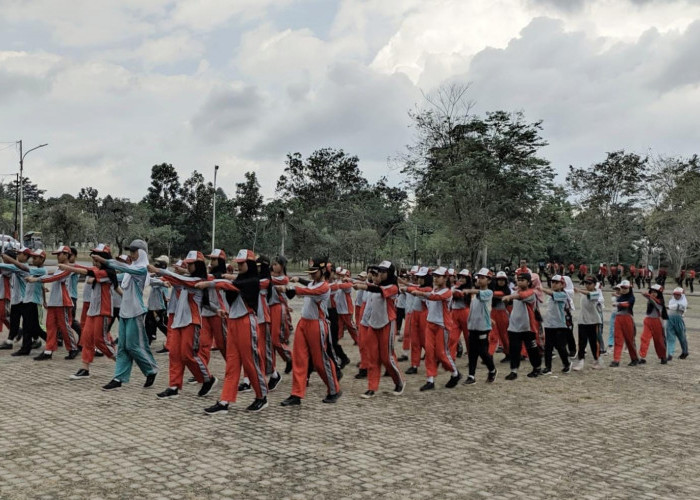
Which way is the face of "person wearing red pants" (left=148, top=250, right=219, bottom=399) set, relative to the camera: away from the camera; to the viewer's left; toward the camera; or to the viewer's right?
to the viewer's left

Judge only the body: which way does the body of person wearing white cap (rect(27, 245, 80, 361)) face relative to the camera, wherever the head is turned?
to the viewer's left

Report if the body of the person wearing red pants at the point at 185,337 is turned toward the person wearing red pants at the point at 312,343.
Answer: no

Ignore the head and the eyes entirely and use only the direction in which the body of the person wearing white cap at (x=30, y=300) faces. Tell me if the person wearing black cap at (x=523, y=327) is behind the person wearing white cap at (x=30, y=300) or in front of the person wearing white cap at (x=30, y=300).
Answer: behind

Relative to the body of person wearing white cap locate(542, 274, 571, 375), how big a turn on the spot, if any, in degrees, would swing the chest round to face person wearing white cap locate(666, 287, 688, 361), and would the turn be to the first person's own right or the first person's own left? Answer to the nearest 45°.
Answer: approximately 180°

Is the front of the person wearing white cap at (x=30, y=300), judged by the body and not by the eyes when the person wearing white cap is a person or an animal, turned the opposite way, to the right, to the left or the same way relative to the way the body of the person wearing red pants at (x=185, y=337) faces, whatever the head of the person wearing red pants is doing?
the same way

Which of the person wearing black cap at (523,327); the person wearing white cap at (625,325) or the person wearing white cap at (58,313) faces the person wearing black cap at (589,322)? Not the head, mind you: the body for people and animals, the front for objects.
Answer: the person wearing white cap at (625,325)

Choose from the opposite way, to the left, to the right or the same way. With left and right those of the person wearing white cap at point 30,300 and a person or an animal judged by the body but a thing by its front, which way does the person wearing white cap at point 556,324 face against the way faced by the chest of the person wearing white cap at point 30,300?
the same way

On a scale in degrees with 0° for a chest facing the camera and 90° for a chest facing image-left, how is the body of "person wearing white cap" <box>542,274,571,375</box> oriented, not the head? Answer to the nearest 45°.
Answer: approximately 45°

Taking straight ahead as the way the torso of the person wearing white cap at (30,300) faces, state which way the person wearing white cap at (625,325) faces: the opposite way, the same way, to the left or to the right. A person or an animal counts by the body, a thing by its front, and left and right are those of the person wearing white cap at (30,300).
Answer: the same way

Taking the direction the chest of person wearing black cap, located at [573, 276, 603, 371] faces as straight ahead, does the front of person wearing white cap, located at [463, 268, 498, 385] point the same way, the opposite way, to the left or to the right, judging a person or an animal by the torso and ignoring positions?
the same way

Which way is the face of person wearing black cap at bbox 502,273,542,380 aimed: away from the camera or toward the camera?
toward the camera

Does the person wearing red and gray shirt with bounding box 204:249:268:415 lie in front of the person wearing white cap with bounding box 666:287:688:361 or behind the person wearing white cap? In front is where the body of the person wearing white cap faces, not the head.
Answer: in front

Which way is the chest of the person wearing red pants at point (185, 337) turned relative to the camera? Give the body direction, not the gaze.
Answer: to the viewer's left

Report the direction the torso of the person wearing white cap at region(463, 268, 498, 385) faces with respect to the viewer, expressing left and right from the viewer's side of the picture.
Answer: facing the viewer and to the left of the viewer

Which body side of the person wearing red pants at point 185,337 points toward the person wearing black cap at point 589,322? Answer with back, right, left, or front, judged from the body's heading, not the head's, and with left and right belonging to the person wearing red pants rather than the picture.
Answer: back

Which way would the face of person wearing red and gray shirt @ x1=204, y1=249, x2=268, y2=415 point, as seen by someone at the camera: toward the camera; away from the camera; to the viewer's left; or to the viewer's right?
to the viewer's left

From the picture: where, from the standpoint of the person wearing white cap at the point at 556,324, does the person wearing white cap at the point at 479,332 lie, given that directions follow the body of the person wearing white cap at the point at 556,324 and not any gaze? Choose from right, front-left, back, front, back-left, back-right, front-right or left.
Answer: front

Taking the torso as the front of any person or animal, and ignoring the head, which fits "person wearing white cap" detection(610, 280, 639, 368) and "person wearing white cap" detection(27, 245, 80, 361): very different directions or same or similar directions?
same or similar directions

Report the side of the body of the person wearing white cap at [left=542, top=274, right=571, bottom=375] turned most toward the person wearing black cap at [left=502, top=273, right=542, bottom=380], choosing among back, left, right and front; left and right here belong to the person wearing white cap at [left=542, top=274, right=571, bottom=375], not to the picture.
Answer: front

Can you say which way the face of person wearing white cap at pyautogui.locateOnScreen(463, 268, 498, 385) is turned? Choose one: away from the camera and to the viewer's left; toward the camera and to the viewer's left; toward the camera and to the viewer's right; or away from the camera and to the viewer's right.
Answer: toward the camera and to the viewer's left

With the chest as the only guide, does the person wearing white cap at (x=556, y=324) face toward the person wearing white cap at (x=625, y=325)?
no

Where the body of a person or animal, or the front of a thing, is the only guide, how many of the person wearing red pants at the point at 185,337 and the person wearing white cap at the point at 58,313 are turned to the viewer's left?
2
